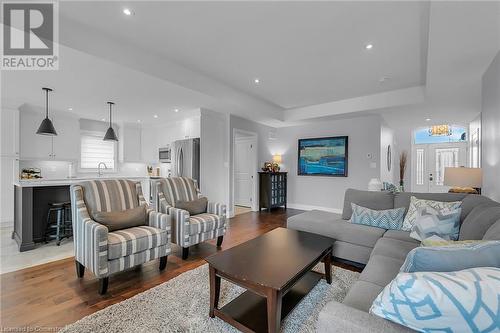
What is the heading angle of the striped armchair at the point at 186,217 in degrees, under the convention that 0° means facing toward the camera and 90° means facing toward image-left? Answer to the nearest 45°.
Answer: approximately 315°

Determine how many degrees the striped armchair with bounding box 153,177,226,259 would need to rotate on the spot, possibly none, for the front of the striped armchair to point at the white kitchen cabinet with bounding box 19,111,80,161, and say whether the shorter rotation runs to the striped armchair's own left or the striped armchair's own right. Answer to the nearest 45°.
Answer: approximately 180°

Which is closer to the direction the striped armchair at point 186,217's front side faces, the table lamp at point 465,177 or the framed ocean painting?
the table lamp

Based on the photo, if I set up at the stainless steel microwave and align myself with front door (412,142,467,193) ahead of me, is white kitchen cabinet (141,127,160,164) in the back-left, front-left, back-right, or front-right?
back-left

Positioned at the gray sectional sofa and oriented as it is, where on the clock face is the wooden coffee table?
The wooden coffee table is roughly at 12 o'clock from the gray sectional sofa.

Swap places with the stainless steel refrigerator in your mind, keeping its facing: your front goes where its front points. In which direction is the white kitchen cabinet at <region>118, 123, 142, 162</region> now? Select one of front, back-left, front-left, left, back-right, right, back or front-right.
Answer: right

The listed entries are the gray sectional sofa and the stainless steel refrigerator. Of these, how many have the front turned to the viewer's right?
0

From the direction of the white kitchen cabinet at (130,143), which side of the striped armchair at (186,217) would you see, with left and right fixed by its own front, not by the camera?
back

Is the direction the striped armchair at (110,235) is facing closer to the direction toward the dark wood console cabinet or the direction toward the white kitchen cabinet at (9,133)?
the dark wood console cabinet

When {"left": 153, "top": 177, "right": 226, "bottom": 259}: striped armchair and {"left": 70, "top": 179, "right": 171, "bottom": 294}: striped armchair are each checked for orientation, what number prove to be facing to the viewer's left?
0

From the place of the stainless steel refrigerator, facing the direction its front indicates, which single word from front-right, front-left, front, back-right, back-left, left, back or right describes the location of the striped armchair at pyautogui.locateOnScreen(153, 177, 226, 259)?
front-left

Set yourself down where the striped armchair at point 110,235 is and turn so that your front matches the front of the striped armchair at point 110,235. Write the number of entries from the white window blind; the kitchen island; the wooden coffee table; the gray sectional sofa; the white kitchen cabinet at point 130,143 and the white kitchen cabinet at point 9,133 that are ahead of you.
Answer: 2
